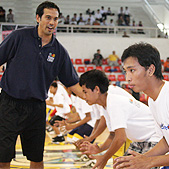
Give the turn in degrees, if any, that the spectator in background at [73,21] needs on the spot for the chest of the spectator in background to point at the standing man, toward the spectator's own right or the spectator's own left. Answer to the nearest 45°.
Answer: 0° — they already face them

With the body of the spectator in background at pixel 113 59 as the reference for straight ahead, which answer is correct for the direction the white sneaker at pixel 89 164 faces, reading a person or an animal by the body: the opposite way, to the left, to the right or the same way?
to the right

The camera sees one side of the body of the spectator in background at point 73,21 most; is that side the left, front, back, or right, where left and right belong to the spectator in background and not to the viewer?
front

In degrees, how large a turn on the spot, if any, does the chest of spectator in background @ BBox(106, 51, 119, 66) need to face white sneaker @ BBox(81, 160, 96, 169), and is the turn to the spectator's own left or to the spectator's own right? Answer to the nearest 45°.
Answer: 0° — they already face it

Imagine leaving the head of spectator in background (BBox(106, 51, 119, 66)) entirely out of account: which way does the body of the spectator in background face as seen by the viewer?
toward the camera

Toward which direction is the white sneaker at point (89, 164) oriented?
to the viewer's left

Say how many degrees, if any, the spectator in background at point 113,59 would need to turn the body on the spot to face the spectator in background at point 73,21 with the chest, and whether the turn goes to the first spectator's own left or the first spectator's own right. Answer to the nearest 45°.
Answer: approximately 135° to the first spectator's own right

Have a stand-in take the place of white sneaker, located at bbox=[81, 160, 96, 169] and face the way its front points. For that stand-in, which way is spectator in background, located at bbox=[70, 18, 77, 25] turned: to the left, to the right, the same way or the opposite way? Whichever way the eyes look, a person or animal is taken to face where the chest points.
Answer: to the left

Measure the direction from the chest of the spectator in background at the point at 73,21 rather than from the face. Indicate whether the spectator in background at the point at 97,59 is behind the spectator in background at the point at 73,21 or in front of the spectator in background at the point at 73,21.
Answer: in front

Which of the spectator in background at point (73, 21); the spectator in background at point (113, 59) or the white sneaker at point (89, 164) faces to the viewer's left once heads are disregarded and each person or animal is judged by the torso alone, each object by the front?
the white sneaker

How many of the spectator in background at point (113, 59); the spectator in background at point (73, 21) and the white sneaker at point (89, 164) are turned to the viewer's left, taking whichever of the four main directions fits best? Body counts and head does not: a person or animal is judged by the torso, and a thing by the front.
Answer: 1

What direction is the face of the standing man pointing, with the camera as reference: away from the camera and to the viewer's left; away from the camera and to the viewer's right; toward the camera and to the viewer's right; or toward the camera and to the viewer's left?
toward the camera and to the viewer's right
